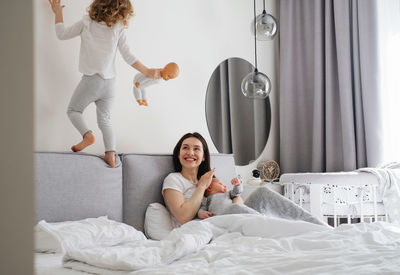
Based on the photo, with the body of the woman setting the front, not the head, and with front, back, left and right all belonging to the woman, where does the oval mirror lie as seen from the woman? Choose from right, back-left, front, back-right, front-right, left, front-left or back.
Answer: back-left

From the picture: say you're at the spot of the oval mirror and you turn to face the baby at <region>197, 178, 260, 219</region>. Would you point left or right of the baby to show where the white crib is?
left

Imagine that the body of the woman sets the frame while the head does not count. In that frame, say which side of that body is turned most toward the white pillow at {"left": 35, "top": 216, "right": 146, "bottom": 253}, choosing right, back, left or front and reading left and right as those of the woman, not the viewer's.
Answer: right

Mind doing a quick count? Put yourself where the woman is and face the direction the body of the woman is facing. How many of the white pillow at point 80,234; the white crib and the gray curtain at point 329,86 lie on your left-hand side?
2

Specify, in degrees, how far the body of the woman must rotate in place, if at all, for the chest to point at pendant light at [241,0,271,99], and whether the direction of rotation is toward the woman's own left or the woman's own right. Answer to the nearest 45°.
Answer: approximately 90° to the woman's own left

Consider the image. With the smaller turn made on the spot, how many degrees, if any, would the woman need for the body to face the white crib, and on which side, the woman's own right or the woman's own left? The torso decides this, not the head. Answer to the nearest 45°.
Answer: approximately 90° to the woman's own left

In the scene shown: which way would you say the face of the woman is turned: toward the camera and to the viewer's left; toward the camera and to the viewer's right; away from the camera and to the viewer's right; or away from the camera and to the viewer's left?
toward the camera and to the viewer's left

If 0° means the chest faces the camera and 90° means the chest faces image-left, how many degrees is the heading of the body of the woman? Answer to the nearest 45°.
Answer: approximately 315°

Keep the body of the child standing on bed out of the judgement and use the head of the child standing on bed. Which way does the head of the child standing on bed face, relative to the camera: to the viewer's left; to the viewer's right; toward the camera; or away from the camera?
away from the camera
